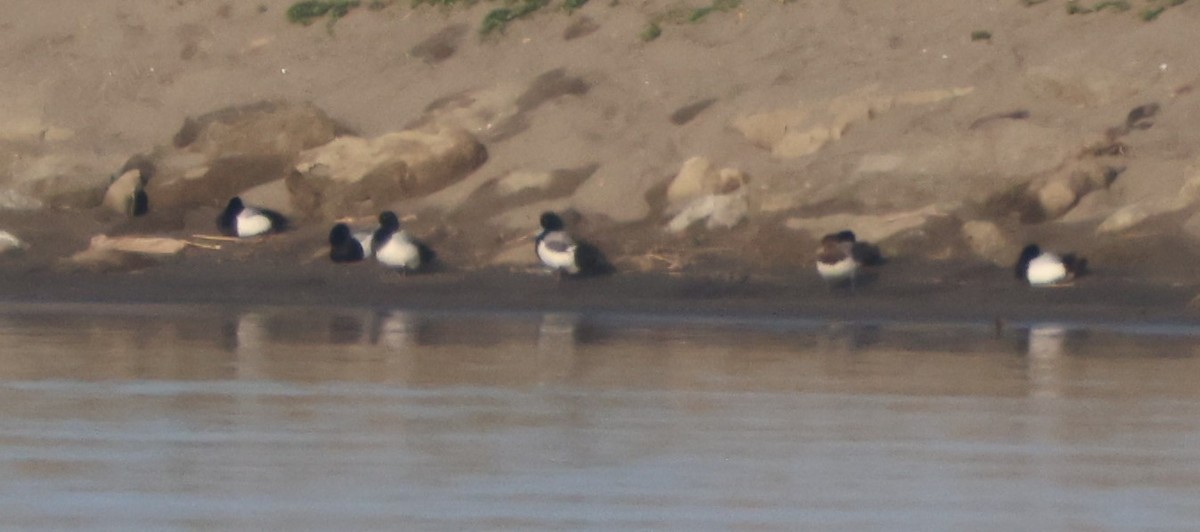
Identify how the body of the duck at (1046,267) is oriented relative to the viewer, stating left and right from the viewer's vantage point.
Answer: facing to the left of the viewer

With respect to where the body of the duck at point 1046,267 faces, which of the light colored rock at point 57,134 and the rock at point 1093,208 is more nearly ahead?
the light colored rock

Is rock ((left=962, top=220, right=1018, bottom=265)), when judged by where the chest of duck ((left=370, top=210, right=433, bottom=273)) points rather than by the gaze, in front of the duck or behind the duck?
behind

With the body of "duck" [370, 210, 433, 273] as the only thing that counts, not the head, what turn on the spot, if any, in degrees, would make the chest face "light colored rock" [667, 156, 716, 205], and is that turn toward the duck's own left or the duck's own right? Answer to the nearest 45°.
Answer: approximately 180°

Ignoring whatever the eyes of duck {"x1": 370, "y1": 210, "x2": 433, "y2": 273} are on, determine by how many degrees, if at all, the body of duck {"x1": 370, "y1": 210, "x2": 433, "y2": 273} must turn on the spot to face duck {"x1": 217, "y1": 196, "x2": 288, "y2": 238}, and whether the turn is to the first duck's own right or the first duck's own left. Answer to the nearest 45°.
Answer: approximately 45° to the first duck's own right

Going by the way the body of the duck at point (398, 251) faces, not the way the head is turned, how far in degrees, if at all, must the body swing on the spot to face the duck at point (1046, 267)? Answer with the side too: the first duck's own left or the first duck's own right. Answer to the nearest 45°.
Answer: approximately 180°

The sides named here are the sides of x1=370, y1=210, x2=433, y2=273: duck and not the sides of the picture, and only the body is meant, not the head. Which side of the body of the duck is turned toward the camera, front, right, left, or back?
left

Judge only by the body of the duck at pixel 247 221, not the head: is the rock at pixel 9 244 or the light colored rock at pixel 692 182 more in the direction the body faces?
the rock

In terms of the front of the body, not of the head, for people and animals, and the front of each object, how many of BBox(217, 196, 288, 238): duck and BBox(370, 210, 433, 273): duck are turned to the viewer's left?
2

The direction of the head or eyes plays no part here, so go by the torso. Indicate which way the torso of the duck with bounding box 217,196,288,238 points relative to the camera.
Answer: to the viewer's left
